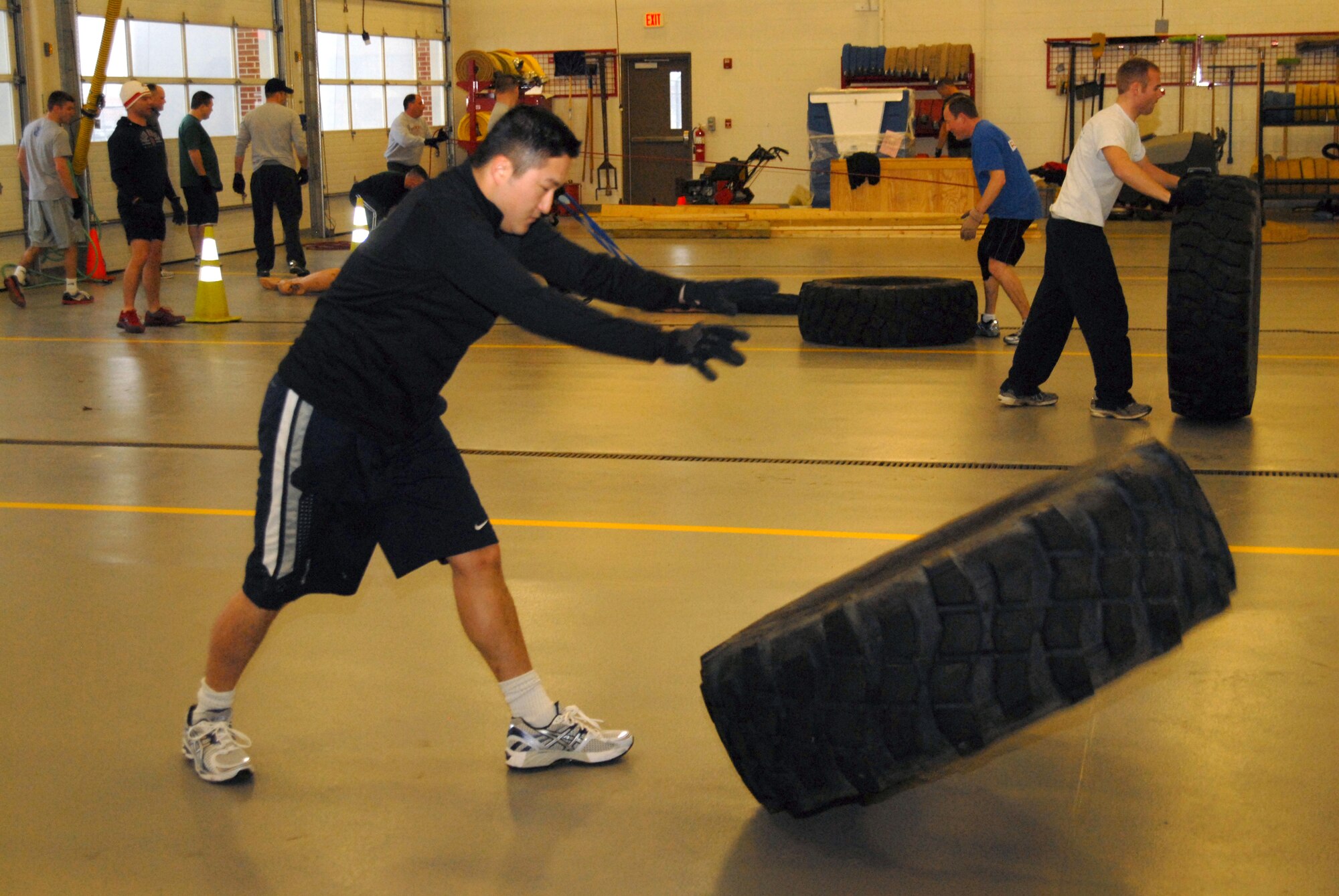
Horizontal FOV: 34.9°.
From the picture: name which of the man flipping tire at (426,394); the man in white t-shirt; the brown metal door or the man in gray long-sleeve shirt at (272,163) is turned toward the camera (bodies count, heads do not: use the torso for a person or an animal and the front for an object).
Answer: the brown metal door

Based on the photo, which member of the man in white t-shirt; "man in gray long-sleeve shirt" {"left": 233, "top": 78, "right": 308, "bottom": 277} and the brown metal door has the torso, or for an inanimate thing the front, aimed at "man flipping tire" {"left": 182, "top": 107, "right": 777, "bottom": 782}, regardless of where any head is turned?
the brown metal door

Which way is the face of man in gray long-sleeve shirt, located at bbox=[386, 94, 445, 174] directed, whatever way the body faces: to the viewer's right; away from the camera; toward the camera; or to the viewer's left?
to the viewer's right

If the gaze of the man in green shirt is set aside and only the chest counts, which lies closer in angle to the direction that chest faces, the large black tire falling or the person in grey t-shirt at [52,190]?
the large black tire falling

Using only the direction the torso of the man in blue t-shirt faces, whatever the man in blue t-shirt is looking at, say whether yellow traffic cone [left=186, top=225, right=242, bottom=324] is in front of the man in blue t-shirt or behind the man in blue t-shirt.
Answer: in front

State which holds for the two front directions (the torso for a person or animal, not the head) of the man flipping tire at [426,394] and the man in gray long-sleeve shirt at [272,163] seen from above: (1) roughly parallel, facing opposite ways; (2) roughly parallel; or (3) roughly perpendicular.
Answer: roughly perpendicular

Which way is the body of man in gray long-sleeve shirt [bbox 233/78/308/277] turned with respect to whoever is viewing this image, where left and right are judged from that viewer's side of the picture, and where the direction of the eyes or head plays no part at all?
facing away from the viewer

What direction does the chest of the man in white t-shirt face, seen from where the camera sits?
to the viewer's right

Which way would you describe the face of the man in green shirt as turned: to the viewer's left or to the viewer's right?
to the viewer's right
